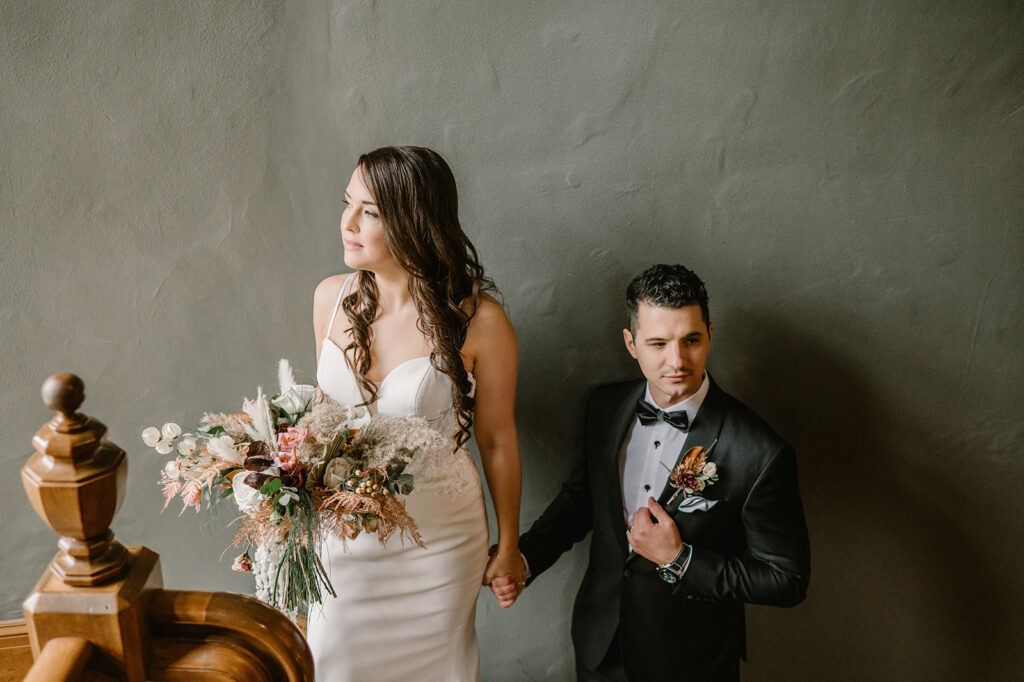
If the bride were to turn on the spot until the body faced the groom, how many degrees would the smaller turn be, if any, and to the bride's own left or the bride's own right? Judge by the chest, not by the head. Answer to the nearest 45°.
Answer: approximately 135° to the bride's own left

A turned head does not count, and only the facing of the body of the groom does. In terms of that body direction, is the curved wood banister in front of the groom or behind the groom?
in front

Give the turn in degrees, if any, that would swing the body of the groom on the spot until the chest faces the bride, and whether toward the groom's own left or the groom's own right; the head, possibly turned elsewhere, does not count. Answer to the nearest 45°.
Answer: approximately 45° to the groom's own right

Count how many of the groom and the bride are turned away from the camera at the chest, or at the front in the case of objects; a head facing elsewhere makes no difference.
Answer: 0

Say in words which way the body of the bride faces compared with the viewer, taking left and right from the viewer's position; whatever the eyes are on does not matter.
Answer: facing the viewer and to the left of the viewer

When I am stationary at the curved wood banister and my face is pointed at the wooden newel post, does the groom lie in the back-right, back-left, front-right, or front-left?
back-right

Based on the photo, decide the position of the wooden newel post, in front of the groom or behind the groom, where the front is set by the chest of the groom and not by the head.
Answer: in front
